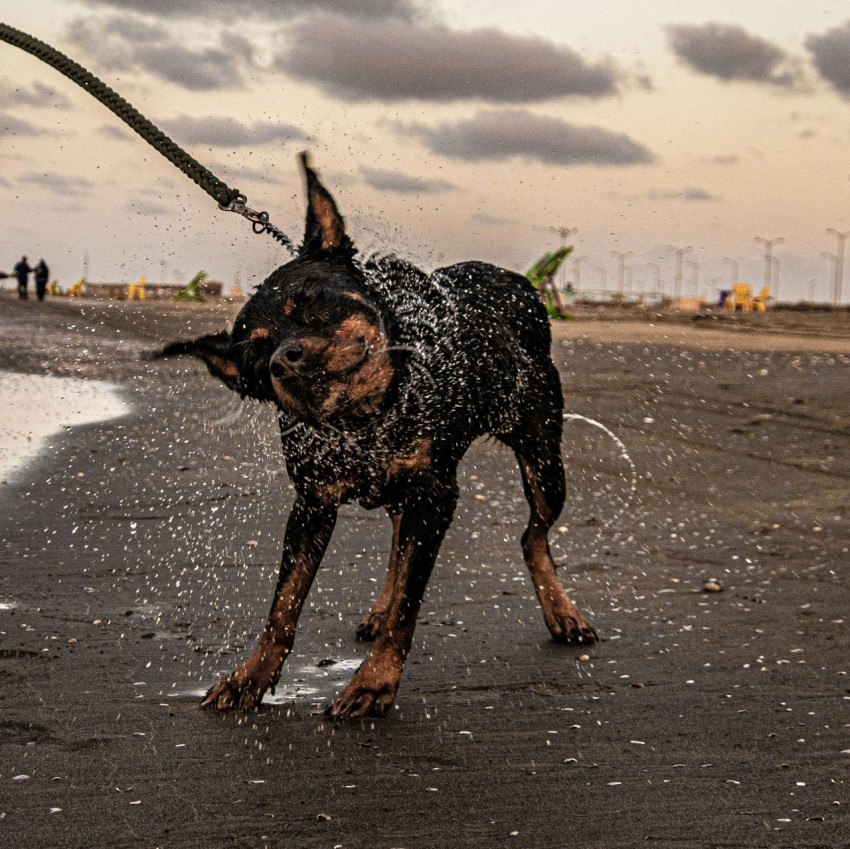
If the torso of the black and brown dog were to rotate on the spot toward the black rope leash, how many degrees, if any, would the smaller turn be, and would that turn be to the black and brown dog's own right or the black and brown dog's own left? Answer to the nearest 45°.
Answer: approximately 90° to the black and brown dog's own right

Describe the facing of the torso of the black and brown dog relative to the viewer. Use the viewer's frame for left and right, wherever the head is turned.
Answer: facing the viewer and to the left of the viewer
